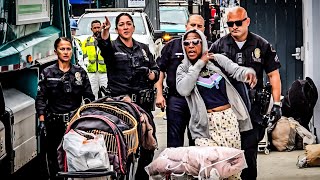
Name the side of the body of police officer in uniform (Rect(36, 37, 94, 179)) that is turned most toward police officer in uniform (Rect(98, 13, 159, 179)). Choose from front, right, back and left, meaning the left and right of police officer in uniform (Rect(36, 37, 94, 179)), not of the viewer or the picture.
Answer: left

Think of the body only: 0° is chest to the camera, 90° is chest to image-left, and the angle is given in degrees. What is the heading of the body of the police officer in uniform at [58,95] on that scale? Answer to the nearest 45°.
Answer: approximately 0°

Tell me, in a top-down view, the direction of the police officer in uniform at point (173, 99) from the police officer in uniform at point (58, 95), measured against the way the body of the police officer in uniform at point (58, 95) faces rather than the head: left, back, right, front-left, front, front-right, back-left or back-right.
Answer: left

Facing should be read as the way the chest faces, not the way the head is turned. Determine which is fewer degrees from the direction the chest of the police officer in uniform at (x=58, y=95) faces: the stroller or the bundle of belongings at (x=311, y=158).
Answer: the stroller

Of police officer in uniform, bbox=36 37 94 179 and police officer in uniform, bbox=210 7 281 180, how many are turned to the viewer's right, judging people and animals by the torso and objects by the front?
0

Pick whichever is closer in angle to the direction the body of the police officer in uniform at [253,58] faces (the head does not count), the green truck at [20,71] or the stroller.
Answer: the stroller

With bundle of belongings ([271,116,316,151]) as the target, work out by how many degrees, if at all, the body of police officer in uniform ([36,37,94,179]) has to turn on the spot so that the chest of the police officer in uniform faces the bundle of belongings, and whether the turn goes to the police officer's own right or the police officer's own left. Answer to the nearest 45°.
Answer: approximately 135° to the police officer's own left
